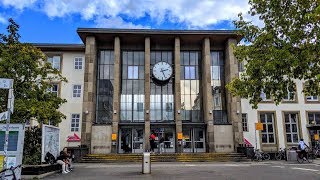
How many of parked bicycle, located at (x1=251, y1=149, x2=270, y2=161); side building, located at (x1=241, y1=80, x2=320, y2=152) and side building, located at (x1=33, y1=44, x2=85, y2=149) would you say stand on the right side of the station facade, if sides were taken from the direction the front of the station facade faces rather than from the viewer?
1

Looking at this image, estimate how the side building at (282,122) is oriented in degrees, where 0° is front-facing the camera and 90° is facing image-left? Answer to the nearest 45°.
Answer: approximately 0°

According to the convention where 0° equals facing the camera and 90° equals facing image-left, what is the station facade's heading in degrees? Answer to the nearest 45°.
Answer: approximately 0°

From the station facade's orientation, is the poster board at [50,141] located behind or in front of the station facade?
in front

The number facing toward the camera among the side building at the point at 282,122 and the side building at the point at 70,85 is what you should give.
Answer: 2

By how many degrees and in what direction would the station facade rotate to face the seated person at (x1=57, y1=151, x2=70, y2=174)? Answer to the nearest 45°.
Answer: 0° — it already faces them

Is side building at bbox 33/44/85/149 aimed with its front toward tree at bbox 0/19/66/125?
yes

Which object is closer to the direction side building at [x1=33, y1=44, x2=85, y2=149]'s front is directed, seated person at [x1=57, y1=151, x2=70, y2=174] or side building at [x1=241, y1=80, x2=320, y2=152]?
the seated person

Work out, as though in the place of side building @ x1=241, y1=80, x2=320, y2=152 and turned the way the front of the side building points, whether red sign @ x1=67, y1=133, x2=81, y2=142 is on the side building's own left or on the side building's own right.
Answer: on the side building's own right

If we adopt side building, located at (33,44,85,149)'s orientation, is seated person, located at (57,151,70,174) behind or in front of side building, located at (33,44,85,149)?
in front
